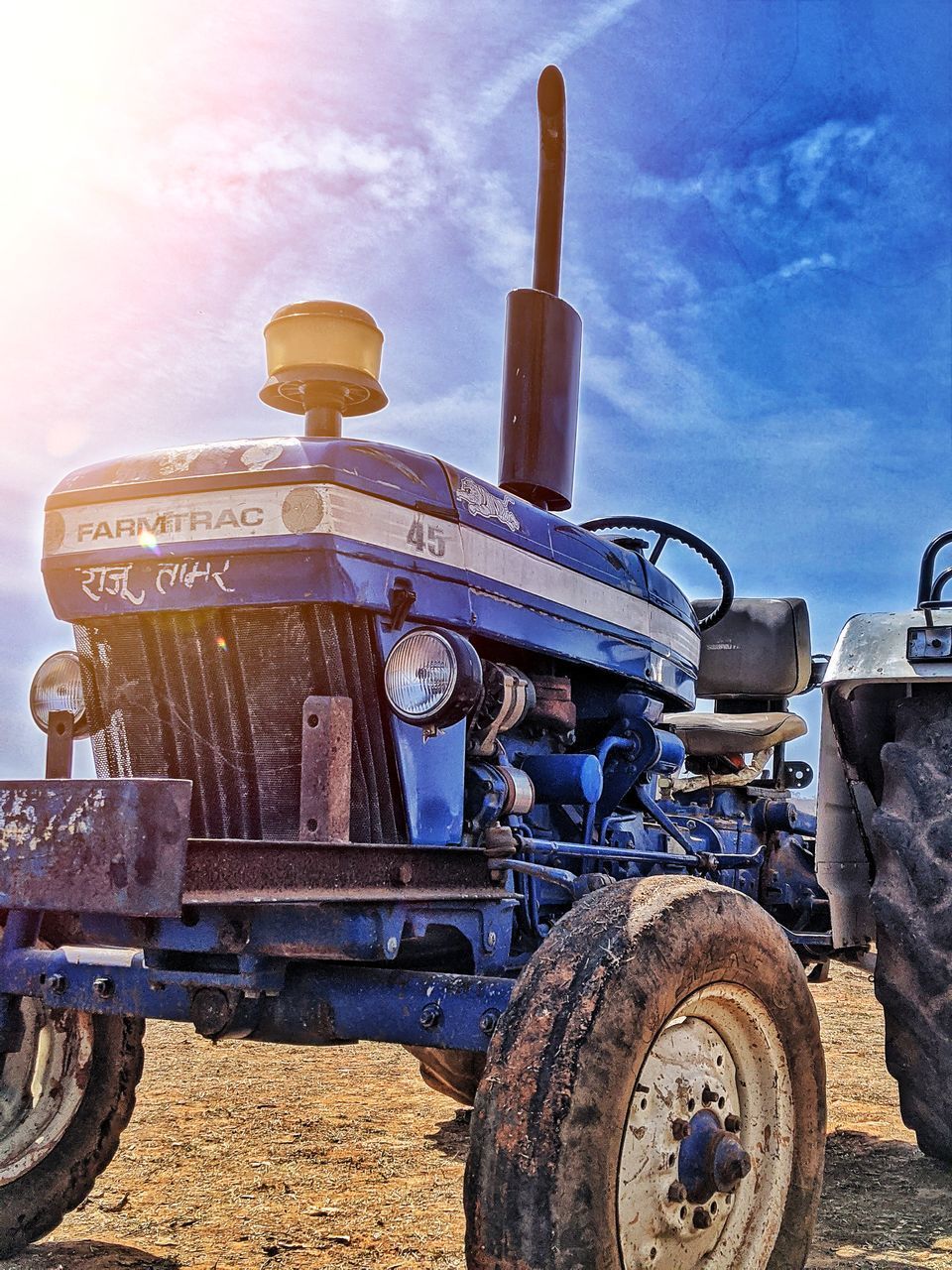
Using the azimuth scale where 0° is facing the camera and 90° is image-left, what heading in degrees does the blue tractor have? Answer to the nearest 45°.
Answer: approximately 45°
